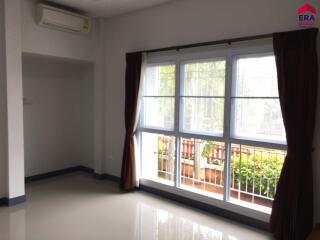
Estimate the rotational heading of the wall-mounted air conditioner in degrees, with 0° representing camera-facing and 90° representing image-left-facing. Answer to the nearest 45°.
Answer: approximately 315°

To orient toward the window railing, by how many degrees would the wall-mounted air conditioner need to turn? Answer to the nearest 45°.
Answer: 0° — it already faces it

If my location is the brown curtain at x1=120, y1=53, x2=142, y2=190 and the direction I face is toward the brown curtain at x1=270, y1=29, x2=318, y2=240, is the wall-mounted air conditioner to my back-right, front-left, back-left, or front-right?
back-right

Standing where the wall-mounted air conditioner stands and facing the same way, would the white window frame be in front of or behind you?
in front

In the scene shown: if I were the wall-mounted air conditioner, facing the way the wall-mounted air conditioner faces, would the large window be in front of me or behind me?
in front

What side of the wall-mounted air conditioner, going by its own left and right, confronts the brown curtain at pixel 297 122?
front

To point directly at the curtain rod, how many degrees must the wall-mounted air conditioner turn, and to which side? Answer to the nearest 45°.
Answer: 0° — it already faces it
